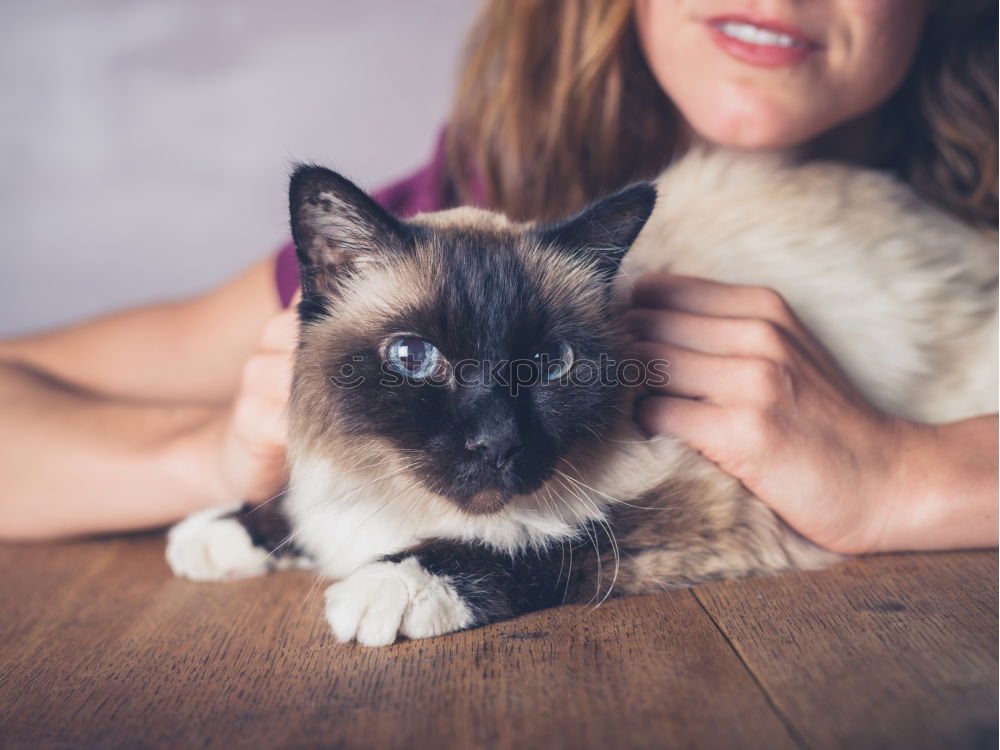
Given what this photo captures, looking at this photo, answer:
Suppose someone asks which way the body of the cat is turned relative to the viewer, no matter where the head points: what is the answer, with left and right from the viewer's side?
facing the viewer and to the left of the viewer
